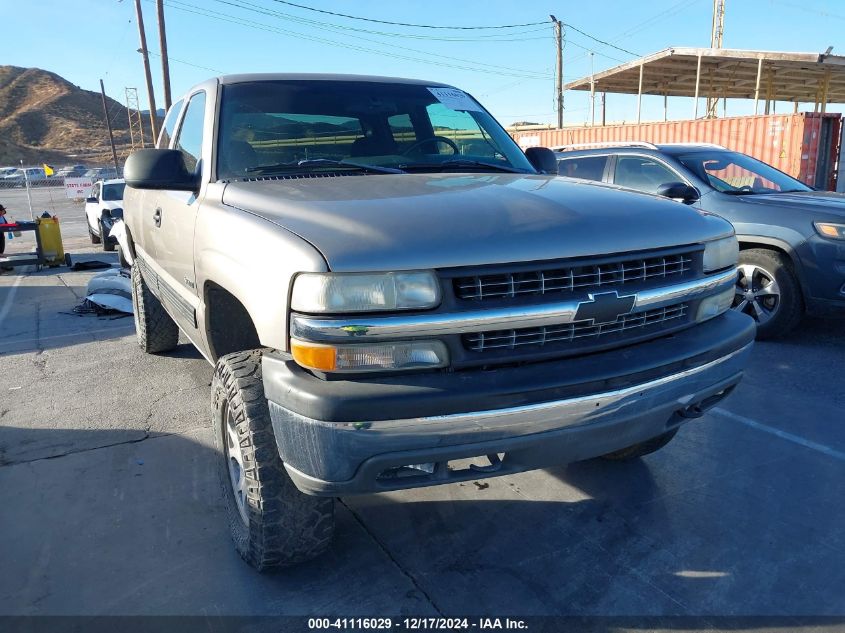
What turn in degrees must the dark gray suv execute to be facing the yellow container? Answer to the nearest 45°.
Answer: approximately 135° to its right

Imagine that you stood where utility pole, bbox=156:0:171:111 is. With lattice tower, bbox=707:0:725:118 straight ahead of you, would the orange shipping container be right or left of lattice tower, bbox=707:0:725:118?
right

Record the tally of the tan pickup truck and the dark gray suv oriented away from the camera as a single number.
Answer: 0

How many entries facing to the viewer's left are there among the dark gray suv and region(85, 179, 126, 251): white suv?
0

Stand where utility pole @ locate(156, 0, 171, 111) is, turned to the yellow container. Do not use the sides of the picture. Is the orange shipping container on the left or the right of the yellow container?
left

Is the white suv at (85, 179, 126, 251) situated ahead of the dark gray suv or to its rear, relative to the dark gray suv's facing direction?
to the rear

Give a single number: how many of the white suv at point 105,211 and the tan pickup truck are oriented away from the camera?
0

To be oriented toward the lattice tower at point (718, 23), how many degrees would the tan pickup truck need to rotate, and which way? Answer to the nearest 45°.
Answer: approximately 90° to its left

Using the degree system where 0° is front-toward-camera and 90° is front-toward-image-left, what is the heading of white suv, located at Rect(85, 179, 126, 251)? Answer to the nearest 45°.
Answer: approximately 315°

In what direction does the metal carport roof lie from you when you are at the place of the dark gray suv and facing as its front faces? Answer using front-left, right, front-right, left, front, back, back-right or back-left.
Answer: back-left

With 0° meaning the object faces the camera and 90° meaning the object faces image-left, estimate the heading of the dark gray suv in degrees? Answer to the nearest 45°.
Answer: approximately 315°

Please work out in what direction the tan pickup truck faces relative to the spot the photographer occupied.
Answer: facing the viewer and to the right of the viewer

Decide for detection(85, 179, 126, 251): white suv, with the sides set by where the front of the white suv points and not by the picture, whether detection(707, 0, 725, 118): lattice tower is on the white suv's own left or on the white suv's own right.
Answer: on the white suv's own left
